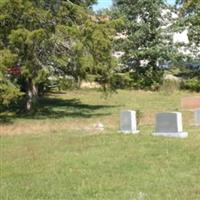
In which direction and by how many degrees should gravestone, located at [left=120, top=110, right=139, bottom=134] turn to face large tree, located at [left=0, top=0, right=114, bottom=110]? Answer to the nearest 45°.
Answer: approximately 90° to its right

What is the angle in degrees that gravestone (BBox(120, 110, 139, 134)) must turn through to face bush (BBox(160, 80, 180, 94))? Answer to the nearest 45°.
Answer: approximately 135° to its right

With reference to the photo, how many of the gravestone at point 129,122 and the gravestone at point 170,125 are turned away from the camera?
0

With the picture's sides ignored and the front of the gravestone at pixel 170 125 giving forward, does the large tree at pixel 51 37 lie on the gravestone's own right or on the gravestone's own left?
on the gravestone's own right

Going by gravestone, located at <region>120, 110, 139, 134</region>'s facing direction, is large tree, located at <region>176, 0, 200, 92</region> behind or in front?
behind

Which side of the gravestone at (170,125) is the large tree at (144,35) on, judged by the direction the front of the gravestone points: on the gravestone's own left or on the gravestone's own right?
on the gravestone's own right

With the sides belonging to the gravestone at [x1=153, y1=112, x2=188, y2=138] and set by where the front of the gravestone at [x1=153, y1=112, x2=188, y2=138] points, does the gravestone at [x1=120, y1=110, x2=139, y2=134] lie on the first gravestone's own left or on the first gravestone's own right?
on the first gravestone's own right

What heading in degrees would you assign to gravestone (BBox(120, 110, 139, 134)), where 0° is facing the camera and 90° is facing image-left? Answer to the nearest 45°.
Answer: approximately 45°

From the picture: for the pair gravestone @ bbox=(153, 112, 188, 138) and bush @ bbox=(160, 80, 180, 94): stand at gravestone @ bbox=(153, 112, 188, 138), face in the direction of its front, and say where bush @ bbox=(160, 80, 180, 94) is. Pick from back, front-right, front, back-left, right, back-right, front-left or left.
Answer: back-right
